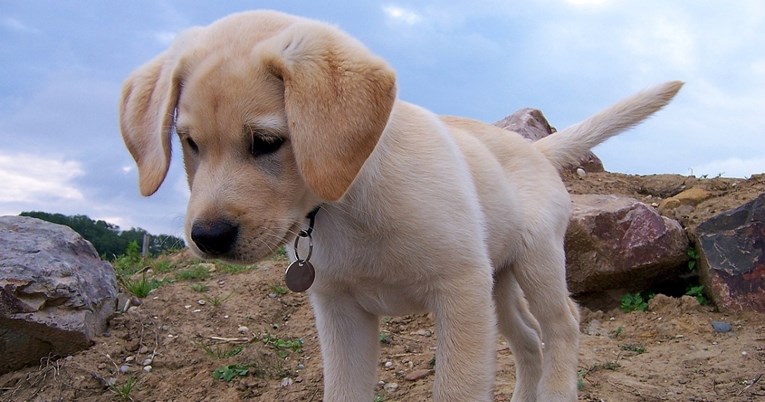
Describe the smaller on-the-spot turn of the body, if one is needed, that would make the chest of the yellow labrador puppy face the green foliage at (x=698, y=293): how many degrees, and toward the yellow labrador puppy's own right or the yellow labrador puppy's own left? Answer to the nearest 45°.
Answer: approximately 180°

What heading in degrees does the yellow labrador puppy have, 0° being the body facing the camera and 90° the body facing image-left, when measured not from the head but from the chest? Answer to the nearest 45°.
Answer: approximately 45°

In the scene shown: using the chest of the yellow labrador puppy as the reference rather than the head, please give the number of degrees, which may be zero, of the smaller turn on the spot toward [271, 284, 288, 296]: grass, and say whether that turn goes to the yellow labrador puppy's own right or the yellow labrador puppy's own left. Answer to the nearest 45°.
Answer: approximately 135° to the yellow labrador puppy's own right

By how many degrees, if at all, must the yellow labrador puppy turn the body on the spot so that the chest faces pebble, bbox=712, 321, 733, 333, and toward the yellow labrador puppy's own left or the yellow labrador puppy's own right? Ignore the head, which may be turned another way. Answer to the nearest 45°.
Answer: approximately 180°

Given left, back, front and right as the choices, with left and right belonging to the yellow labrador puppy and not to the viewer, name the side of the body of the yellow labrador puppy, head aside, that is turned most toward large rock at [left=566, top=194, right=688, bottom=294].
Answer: back

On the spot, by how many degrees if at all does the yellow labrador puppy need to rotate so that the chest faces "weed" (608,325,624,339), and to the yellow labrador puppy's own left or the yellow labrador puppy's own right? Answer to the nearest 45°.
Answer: approximately 180°

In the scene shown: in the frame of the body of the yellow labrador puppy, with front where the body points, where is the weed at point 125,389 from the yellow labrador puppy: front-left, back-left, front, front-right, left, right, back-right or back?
right

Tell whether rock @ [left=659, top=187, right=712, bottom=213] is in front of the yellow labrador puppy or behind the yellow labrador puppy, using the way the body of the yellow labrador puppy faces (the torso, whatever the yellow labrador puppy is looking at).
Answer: behind

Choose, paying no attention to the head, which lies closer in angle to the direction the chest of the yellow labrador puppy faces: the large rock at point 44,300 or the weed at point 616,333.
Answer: the large rock

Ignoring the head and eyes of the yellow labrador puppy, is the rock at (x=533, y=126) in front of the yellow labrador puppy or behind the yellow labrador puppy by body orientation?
behind

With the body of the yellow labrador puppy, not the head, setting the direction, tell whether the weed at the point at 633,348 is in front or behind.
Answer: behind

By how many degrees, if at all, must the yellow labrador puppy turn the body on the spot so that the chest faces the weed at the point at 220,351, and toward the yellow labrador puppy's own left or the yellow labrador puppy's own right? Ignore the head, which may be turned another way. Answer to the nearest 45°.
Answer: approximately 90° to the yellow labrador puppy's own right
